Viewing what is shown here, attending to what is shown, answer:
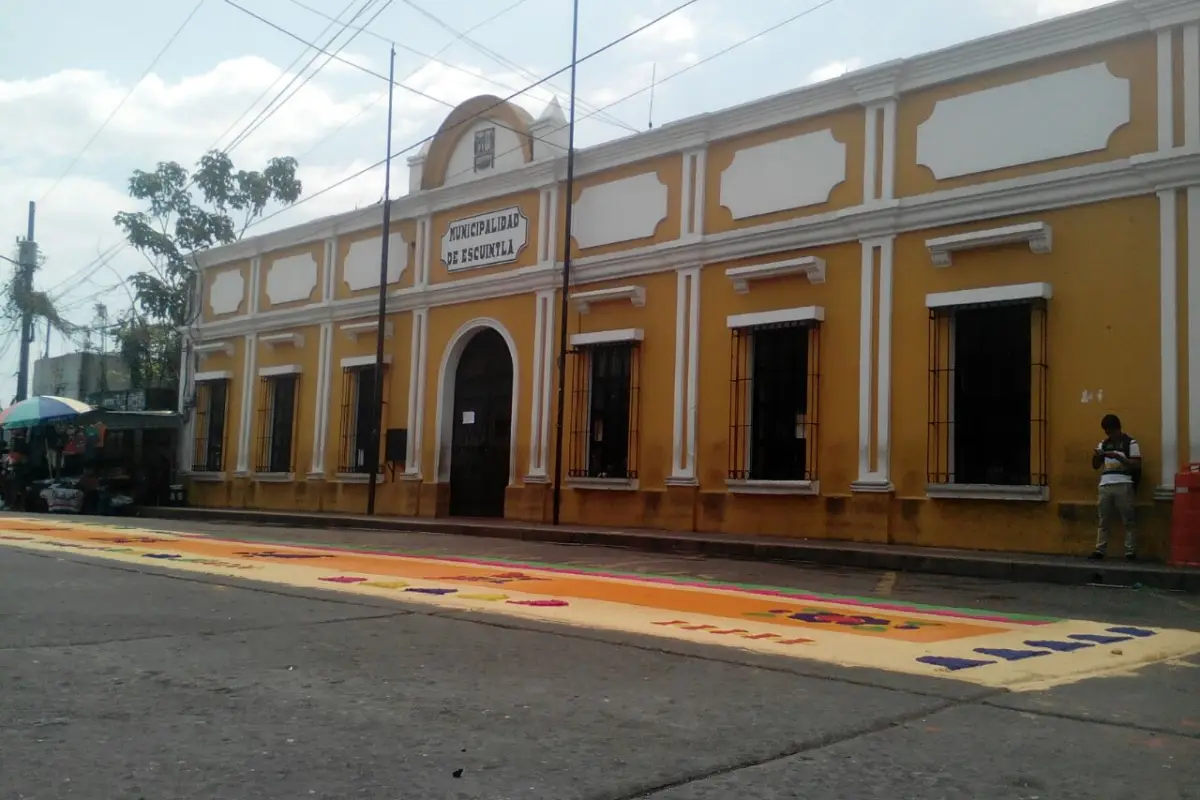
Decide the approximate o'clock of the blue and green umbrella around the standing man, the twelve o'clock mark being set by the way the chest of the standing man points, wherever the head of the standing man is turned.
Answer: The blue and green umbrella is roughly at 2 o'clock from the standing man.

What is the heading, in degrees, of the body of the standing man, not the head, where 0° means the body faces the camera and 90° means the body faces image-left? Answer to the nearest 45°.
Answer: approximately 45°

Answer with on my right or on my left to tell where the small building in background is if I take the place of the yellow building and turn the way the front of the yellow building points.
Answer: on my right

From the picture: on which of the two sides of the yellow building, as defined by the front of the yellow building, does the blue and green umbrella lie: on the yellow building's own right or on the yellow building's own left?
on the yellow building's own right

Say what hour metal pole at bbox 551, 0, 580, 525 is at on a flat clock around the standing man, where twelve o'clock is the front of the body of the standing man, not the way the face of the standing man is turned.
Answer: The metal pole is roughly at 2 o'clock from the standing man.

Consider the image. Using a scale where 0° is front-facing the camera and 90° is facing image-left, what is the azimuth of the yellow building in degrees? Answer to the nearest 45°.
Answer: approximately 45°

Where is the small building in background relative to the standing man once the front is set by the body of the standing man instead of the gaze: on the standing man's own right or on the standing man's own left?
on the standing man's own right

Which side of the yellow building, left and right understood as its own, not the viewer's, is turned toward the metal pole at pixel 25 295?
right

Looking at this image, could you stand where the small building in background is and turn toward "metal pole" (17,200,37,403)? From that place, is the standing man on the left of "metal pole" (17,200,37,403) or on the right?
left
